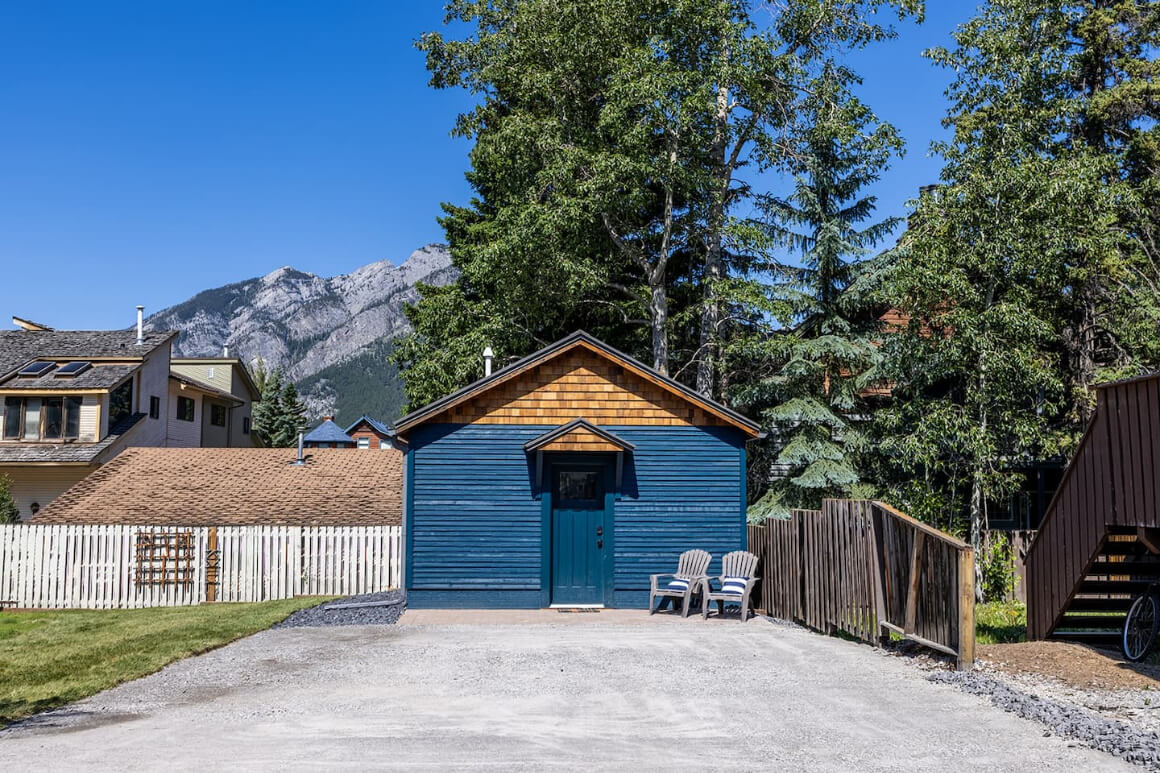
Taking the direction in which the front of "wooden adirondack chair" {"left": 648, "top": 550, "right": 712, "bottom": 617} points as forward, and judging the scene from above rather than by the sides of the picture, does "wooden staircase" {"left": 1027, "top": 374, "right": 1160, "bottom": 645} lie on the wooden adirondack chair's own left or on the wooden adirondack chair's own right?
on the wooden adirondack chair's own left

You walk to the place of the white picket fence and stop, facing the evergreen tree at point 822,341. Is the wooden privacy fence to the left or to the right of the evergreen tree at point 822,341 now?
right

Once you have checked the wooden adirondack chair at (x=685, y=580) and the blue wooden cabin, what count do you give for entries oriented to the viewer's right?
0

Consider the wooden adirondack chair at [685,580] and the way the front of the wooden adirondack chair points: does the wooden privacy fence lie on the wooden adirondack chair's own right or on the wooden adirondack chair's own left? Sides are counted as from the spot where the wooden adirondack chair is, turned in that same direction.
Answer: on the wooden adirondack chair's own left

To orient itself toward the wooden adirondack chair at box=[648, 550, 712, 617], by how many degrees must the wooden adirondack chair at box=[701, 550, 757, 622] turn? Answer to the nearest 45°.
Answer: approximately 90° to its right

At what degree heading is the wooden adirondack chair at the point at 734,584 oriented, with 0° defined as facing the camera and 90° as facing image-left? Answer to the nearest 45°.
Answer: approximately 45°

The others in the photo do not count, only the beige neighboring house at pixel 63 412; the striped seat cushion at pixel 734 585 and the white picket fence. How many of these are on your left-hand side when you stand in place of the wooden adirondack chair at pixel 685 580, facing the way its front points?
1

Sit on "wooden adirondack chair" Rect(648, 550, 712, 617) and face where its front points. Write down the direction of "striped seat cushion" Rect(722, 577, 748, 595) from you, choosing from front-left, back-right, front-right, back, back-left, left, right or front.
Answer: left

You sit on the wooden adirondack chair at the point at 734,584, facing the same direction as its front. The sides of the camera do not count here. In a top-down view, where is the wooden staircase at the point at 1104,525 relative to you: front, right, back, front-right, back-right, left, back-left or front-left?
left

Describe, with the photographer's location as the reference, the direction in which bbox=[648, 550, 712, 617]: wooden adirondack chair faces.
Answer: facing the viewer and to the left of the viewer

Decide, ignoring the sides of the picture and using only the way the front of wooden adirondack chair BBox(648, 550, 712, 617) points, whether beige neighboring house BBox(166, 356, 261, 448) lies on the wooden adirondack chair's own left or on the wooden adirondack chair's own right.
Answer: on the wooden adirondack chair's own right

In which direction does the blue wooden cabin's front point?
toward the camera

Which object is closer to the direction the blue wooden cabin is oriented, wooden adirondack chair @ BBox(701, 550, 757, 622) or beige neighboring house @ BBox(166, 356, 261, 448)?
the wooden adirondack chair
